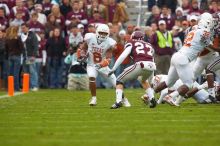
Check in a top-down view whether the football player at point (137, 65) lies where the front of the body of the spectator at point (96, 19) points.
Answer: yes

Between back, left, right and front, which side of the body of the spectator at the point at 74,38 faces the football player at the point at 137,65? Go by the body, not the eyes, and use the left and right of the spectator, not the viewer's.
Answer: front

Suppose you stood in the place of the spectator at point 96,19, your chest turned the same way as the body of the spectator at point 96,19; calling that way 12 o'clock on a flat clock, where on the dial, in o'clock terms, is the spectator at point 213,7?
the spectator at point 213,7 is roughly at 9 o'clock from the spectator at point 96,19.

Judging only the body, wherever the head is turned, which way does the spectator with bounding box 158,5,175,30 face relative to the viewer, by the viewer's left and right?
facing the viewer

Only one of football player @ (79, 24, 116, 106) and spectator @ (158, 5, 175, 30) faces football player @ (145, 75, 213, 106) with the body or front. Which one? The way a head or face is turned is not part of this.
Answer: the spectator

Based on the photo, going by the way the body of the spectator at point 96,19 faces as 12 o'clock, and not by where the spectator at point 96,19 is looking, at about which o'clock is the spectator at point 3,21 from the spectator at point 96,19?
the spectator at point 3,21 is roughly at 3 o'clock from the spectator at point 96,19.

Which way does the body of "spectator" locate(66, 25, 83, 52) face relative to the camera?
toward the camera

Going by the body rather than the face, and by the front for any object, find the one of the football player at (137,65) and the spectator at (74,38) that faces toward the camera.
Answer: the spectator

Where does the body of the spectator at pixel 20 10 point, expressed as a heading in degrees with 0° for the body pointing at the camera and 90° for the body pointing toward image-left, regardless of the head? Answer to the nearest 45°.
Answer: approximately 0°

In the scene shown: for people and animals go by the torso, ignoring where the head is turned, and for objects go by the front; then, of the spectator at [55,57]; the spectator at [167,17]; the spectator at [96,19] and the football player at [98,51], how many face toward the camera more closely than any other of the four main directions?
4
